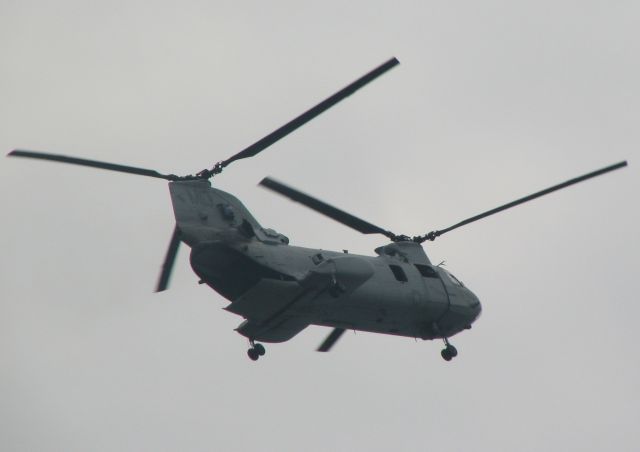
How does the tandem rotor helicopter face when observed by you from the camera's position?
facing away from the viewer and to the right of the viewer
